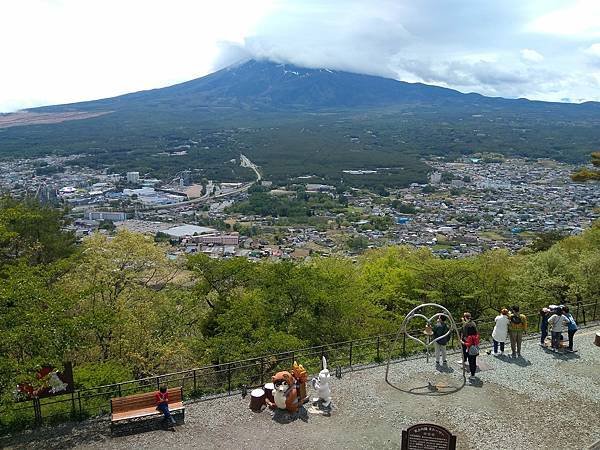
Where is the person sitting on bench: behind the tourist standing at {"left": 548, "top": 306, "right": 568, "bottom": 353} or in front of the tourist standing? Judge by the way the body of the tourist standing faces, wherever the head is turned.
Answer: behind

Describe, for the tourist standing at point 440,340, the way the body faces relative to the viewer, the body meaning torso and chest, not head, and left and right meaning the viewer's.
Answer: facing away from the viewer

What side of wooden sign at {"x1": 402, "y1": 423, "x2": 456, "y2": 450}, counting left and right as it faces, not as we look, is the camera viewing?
front

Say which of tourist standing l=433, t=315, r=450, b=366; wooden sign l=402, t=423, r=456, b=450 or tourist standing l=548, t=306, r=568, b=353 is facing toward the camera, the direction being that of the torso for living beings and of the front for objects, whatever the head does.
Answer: the wooden sign

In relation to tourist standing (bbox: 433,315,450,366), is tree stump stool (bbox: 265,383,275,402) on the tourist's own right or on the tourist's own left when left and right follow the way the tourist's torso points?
on the tourist's own left

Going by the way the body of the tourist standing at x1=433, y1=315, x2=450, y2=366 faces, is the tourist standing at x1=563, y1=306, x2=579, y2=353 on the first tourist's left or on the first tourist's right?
on the first tourist's right

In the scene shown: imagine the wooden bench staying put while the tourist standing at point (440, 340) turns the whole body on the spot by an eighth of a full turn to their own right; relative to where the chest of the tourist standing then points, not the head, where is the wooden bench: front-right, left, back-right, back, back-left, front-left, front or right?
back

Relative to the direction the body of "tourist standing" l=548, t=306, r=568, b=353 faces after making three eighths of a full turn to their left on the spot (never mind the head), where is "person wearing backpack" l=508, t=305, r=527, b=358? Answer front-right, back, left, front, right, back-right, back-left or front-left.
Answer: front

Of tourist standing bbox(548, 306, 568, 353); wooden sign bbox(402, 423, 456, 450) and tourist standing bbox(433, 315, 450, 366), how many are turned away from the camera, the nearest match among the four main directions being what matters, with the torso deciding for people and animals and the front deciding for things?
2

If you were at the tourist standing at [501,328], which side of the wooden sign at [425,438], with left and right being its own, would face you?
back

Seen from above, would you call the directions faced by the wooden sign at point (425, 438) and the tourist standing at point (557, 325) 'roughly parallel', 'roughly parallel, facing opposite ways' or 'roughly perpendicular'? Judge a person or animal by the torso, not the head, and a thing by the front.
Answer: roughly parallel, facing opposite ways

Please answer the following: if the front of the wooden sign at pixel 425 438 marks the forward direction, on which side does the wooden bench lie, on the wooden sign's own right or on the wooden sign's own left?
on the wooden sign's own right

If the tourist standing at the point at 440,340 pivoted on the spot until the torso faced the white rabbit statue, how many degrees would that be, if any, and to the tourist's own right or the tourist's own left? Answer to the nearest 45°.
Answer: approximately 135° to the tourist's own left

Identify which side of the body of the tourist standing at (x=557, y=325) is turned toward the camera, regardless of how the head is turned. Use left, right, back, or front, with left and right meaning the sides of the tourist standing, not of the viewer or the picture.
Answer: back
